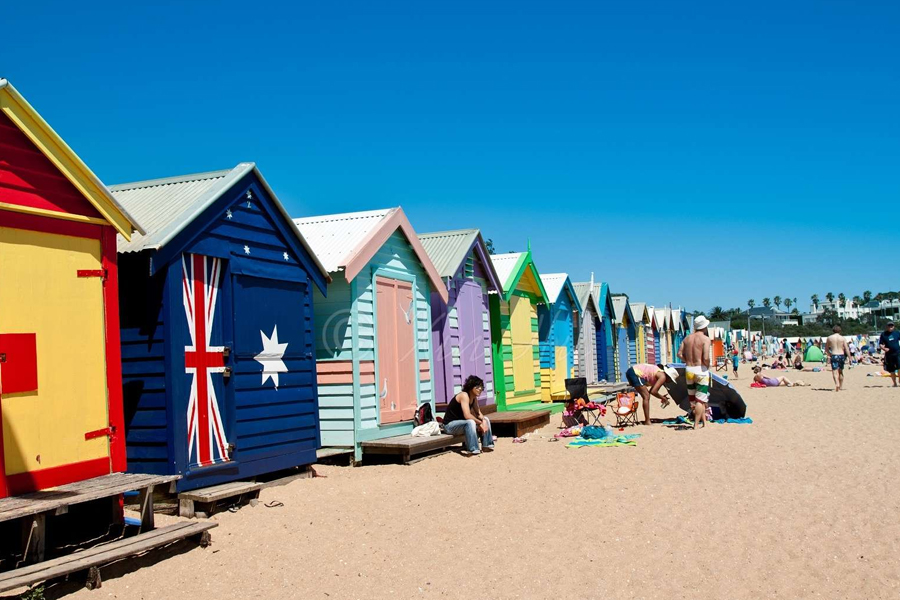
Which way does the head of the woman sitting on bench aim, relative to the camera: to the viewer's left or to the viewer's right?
to the viewer's right

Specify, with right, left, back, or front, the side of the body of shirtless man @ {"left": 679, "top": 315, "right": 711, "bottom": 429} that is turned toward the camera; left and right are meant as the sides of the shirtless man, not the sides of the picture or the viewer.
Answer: back

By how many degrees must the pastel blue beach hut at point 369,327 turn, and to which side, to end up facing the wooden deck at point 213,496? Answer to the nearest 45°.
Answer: approximately 45° to its right

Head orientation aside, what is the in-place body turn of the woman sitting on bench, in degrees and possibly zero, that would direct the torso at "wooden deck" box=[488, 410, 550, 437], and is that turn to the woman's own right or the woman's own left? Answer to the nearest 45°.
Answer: approximately 135° to the woman's own left

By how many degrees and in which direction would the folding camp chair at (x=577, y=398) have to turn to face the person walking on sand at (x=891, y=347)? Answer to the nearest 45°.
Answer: approximately 90° to its left

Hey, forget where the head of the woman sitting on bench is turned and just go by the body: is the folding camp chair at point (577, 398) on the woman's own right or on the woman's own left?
on the woman's own left

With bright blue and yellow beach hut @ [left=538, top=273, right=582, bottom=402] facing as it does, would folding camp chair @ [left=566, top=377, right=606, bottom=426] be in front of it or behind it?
in front

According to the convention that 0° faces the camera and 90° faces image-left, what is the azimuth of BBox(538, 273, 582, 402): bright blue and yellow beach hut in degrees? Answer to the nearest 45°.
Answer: approximately 315°

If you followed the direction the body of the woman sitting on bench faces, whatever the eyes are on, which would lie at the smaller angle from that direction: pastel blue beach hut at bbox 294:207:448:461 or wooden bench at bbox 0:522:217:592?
the wooden bench

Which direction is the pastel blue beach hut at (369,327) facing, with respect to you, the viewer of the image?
facing the viewer and to the right of the viewer

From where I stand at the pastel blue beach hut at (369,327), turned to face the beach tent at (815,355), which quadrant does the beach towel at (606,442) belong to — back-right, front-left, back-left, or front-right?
front-right

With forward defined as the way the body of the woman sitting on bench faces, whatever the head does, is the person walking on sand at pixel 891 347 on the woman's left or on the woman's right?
on the woman's left
